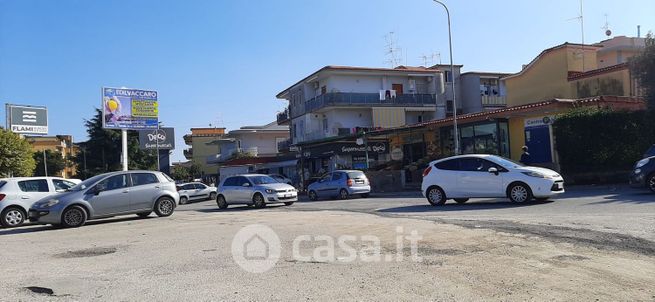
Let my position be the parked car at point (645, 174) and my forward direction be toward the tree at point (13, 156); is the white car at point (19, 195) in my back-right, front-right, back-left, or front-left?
front-left

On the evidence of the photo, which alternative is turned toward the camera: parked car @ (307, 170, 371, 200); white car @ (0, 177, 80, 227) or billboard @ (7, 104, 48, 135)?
the billboard

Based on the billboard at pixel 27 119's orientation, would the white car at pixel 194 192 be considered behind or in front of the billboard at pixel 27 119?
in front

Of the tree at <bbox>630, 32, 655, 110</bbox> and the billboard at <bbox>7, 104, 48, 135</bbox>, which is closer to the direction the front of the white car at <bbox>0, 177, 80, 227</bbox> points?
the tree

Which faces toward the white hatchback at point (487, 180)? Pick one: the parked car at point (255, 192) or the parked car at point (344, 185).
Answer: the parked car at point (255, 192)

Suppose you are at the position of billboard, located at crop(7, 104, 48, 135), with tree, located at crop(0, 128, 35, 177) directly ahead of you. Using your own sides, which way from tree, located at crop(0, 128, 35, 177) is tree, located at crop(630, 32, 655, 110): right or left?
left

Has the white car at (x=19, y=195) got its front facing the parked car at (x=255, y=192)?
yes

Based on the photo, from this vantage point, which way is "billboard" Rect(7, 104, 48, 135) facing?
toward the camera

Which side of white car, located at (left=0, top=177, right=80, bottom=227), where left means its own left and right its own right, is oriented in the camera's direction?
right

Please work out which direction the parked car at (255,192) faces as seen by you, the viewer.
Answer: facing the viewer and to the right of the viewer

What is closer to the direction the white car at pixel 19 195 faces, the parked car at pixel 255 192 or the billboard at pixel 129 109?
the parked car
